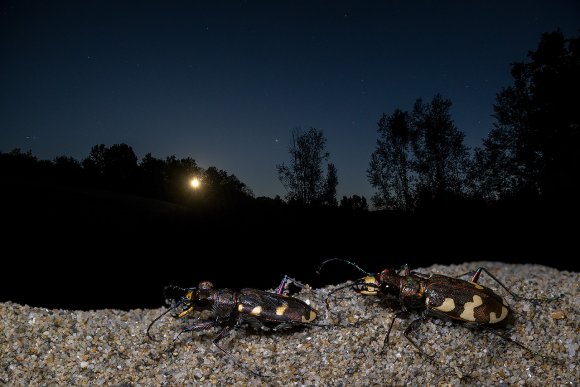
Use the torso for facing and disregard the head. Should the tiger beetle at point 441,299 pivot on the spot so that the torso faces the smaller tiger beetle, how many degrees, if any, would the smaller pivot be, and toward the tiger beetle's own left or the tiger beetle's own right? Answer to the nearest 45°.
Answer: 0° — it already faces it

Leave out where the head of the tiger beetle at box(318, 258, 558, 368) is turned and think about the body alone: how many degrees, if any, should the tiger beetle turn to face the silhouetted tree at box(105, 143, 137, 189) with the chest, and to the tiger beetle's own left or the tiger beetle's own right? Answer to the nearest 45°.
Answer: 0° — it already faces it

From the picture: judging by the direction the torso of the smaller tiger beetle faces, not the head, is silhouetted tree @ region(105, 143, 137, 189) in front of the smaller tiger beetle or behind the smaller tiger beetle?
in front

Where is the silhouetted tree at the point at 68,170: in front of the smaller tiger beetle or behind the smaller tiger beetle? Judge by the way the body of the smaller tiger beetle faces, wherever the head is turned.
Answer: in front

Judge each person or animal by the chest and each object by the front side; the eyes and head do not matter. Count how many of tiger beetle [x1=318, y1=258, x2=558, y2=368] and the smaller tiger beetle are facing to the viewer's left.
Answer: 2

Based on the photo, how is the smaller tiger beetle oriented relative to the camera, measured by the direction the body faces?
to the viewer's left

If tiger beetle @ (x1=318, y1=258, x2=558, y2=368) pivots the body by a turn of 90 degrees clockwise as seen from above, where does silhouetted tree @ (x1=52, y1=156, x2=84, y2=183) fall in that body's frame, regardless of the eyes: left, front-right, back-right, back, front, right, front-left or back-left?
left

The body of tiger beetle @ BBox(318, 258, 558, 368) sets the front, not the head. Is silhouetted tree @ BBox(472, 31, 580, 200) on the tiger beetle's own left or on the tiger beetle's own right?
on the tiger beetle's own right

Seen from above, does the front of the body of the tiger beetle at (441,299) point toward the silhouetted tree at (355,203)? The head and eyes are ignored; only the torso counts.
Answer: no

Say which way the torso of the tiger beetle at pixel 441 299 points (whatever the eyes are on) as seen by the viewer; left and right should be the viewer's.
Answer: facing to the left of the viewer
